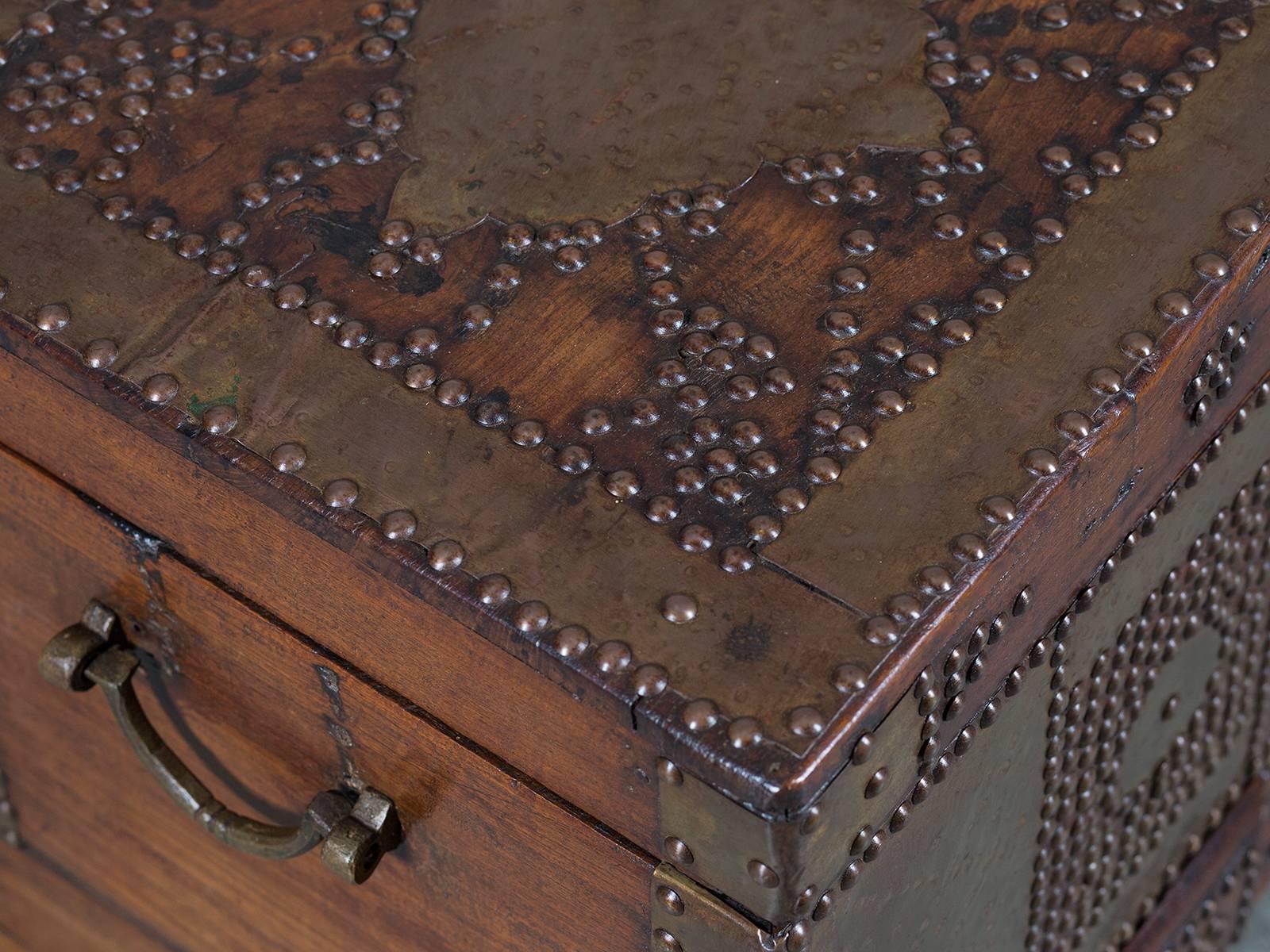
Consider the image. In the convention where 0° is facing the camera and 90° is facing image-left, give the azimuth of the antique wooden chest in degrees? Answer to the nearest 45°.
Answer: approximately 315°
